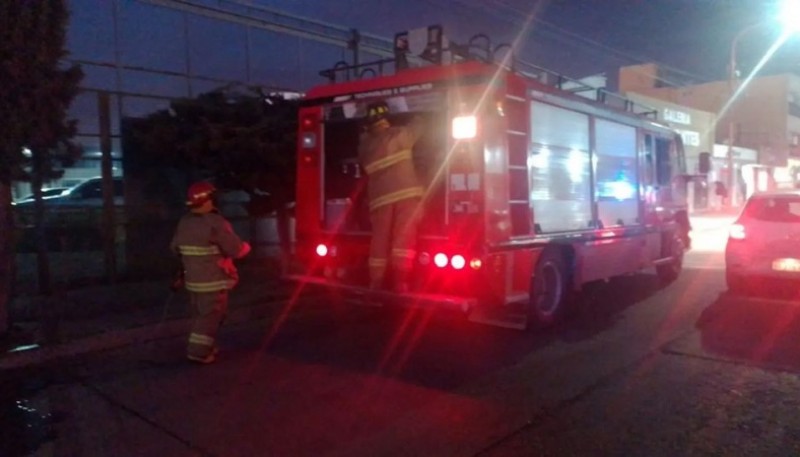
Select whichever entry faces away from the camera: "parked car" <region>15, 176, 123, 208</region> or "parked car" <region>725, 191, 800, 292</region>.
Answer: "parked car" <region>725, 191, 800, 292</region>

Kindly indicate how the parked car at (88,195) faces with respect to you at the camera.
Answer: facing to the left of the viewer

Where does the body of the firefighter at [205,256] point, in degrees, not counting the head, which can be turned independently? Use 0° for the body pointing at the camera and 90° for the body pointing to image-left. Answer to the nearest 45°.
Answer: approximately 225°

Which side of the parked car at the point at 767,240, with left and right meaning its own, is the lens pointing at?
back

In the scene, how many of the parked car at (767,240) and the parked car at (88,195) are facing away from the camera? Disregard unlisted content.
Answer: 1

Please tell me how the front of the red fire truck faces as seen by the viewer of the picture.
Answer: facing away from the viewer and to the right of the viewer

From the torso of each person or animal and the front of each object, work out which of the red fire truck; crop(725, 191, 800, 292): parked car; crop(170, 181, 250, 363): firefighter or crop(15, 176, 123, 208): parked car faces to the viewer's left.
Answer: crop(15, 176, 123, 208): parked car

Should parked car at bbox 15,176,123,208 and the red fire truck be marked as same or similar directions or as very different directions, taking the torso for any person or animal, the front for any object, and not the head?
very different directions
